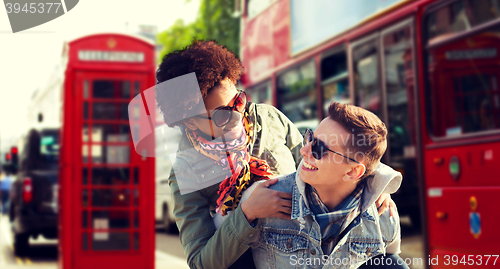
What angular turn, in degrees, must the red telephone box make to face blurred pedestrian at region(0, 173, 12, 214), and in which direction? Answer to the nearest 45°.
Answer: approximately 180°

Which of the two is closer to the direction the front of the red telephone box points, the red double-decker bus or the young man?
the young man

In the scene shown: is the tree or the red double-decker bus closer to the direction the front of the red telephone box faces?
the red double-decker bus

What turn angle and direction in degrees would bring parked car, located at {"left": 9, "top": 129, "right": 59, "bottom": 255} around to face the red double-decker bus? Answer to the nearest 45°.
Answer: approximately 135° to its right

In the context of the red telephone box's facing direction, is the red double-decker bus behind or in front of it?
in front

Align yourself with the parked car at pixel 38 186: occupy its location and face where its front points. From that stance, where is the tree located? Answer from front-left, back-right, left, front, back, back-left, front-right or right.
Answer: front-right

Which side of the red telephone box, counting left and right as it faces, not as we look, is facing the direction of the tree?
back

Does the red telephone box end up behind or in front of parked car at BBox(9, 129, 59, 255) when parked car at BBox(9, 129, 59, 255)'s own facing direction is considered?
behind

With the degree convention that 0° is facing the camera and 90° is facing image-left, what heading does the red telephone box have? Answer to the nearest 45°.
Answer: approximately 0°

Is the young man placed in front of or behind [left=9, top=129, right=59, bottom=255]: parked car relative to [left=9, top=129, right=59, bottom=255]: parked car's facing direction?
behind

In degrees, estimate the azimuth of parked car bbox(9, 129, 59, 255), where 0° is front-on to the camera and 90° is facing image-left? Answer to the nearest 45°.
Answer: approximately 180°

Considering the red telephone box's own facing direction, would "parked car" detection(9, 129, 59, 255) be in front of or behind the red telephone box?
behind

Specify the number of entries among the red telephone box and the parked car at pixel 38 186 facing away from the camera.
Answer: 1
